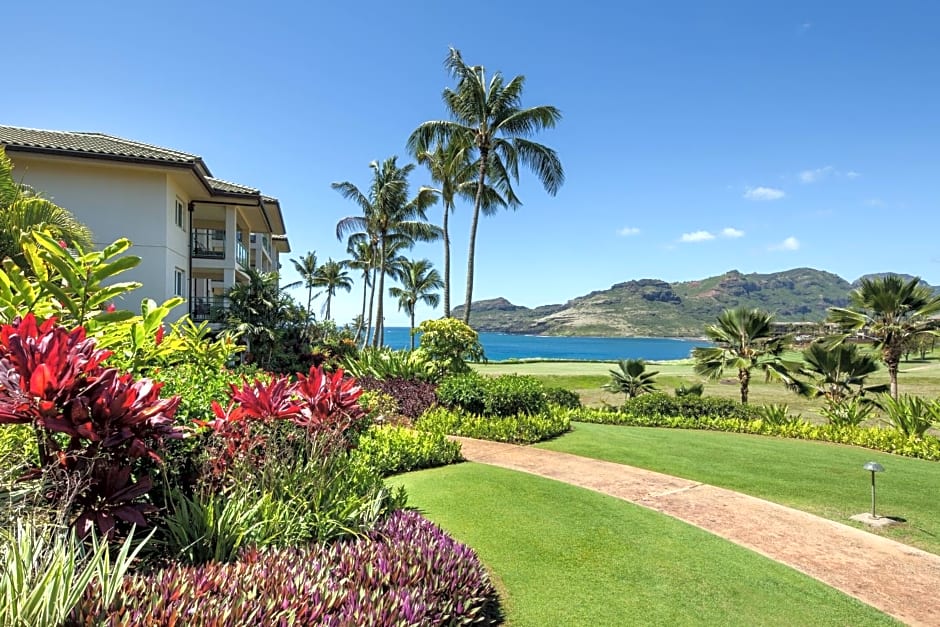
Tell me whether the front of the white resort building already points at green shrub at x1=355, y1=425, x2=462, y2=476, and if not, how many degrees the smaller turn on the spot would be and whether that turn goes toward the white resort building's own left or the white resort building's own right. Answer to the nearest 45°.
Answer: approximately 90° to the white resort building's own right

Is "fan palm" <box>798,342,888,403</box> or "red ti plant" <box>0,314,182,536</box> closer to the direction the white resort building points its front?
the fan palm

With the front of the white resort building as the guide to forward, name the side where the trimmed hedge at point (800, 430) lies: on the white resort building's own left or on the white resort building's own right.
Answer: on the white resort building's own right

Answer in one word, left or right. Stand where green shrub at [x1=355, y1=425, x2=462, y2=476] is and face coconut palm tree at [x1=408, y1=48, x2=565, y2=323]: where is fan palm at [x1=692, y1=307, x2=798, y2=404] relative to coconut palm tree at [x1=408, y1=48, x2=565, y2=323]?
right

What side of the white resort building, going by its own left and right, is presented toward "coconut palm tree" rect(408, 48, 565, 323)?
front

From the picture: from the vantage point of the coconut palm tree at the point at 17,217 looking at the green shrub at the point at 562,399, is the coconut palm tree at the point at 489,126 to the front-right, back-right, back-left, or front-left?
front-left

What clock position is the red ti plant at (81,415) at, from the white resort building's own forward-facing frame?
The red ti plant is roughly at 3 o'clock from the white resort building.

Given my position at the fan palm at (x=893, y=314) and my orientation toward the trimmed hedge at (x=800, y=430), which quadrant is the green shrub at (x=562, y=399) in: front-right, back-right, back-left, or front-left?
front-right

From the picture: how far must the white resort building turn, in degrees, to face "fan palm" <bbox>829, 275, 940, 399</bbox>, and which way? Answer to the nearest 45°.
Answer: approximately 45° to its right

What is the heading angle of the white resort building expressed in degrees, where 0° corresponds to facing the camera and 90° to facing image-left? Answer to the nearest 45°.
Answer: approximately 270°

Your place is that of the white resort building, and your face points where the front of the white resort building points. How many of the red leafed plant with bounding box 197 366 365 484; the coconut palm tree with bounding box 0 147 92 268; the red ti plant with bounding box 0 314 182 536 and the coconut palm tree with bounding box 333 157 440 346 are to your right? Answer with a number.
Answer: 3

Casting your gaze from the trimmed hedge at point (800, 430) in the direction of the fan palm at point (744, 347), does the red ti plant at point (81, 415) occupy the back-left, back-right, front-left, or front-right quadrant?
back-left

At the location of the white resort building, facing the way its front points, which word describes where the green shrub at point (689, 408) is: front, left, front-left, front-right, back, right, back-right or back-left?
front-right
